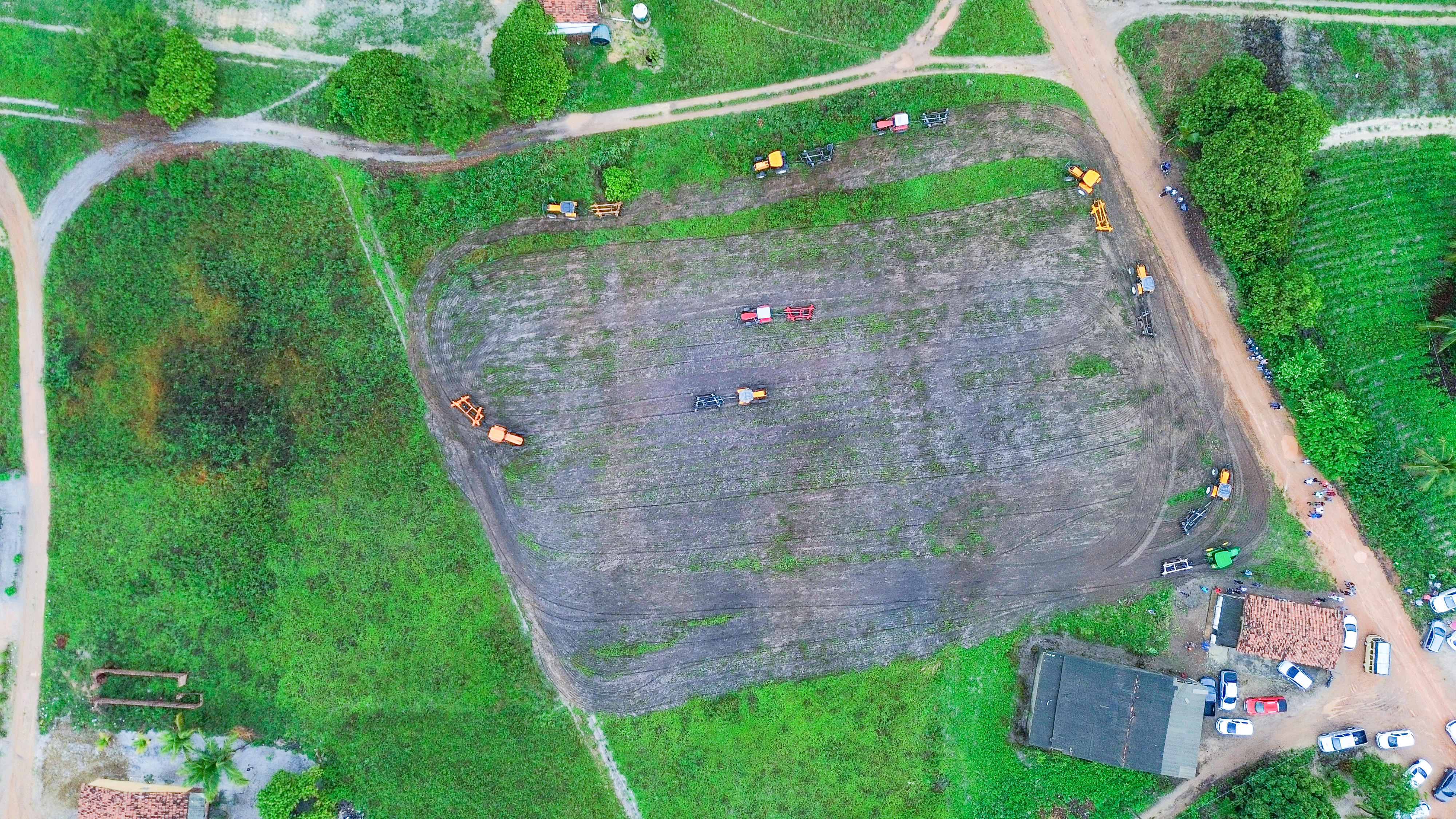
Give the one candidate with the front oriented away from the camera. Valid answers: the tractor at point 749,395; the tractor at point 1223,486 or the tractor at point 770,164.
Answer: the tractor at point 1223,486

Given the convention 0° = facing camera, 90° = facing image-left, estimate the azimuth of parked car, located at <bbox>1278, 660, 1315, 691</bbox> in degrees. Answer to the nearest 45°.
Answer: approximately 135°

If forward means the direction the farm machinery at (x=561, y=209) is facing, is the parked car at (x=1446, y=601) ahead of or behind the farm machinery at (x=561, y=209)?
behind

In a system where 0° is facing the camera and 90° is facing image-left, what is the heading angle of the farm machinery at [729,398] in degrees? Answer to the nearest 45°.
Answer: approximately 270°

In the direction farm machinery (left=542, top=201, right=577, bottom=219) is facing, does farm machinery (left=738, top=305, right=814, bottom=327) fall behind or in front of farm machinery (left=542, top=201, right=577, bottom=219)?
behind

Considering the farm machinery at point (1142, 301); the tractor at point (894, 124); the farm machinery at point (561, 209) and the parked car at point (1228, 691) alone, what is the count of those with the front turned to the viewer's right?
0

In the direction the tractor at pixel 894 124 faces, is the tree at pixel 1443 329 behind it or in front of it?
behind

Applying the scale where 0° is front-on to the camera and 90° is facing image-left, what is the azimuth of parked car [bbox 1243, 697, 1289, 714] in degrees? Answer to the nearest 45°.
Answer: approximately 90°

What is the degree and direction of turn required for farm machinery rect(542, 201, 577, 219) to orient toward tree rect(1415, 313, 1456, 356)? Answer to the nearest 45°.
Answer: approximately 180°

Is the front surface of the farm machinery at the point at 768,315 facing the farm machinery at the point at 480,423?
yes

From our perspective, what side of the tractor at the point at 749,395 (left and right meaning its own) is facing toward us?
right

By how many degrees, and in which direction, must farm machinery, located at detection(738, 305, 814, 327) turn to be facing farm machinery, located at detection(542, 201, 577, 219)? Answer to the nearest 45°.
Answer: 0° — it already faces it

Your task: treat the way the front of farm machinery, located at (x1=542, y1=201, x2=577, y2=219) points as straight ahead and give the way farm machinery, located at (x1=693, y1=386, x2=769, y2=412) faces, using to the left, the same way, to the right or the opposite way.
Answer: the opposite way
